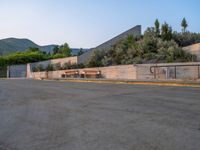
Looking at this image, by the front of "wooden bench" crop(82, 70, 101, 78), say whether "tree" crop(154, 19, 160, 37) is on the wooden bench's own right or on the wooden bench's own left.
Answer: on the wooden bench's own left

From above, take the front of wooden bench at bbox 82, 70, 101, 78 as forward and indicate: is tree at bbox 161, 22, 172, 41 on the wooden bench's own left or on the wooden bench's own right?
on the wooden bench's own left

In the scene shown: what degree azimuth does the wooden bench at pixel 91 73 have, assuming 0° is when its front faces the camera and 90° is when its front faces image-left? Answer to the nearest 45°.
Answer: approximately 0°
